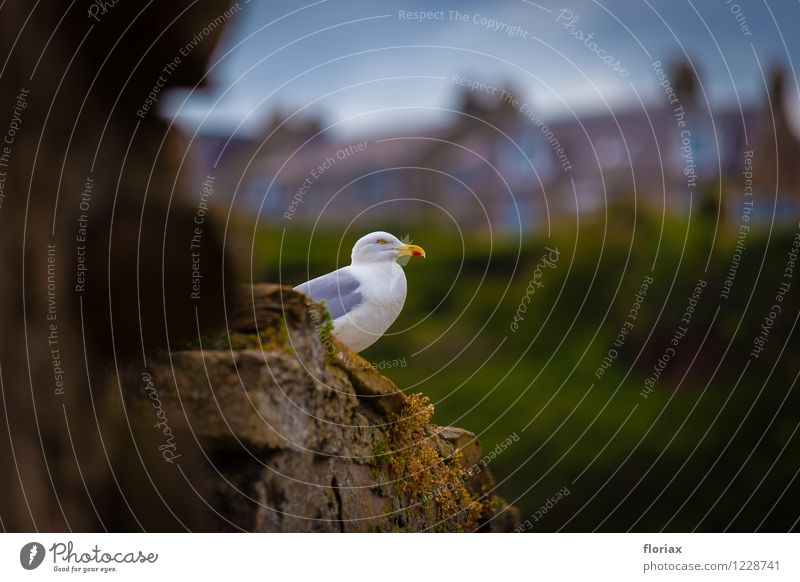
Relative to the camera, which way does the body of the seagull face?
to the viewer's right

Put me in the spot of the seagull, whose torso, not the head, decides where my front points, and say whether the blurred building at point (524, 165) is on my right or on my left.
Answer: on my left
